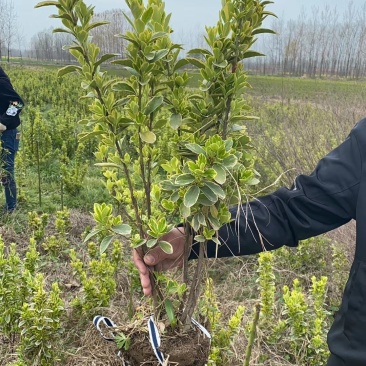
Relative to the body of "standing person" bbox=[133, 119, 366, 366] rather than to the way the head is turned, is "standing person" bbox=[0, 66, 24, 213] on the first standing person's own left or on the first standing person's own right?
on the first standing person's own right

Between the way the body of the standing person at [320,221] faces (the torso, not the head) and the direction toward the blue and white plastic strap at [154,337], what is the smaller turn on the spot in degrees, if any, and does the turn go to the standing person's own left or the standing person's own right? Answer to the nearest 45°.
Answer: approximately 45° to the standing person's own right
